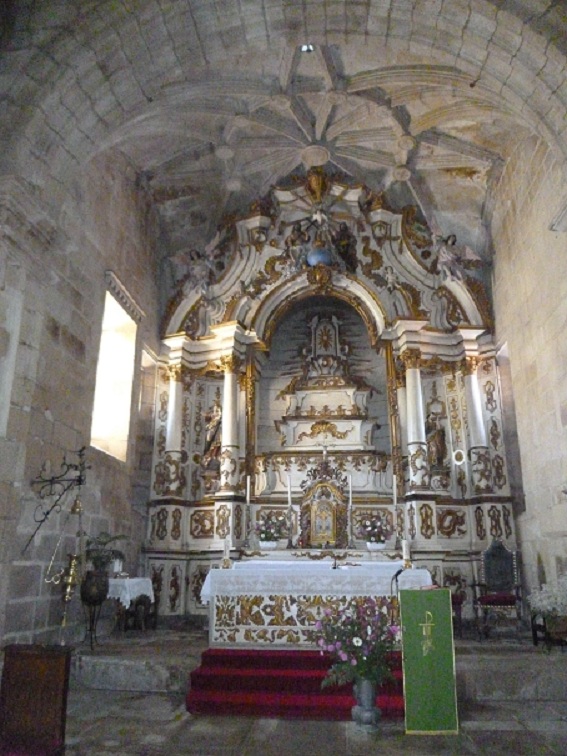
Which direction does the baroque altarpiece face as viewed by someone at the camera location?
facing the viewer

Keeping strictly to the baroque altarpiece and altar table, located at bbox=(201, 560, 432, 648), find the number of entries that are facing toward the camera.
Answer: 2

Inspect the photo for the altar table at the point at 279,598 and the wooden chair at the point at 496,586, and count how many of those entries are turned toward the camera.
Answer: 2

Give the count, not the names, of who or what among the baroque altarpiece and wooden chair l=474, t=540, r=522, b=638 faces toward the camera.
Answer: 2

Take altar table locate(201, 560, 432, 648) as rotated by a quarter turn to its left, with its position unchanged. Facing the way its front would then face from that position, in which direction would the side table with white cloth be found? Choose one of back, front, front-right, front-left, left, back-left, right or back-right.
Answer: back-left

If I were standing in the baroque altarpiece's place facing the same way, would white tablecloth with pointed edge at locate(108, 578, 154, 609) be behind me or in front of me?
in front

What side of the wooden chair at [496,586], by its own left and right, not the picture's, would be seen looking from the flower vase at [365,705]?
front

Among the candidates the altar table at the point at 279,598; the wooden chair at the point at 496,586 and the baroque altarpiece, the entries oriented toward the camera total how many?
3

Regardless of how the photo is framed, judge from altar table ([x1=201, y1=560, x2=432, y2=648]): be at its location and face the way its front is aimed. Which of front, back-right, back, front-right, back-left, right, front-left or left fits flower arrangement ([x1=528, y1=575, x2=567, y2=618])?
left

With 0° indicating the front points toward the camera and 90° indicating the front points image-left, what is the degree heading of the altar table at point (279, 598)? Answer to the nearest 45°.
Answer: approximately 0°

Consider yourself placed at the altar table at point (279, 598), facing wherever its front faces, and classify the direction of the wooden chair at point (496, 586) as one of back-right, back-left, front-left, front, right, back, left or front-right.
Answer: back-left

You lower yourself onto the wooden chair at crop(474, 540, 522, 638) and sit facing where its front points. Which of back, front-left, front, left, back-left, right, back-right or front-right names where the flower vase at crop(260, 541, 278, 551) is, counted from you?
right

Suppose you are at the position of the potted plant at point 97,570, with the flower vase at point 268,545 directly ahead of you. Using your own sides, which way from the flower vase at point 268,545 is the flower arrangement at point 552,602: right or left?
right

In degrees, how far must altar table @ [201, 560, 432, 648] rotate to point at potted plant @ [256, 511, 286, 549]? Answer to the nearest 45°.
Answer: approximately 180°

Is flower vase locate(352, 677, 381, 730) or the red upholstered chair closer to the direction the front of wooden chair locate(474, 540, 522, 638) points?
the flower vase
